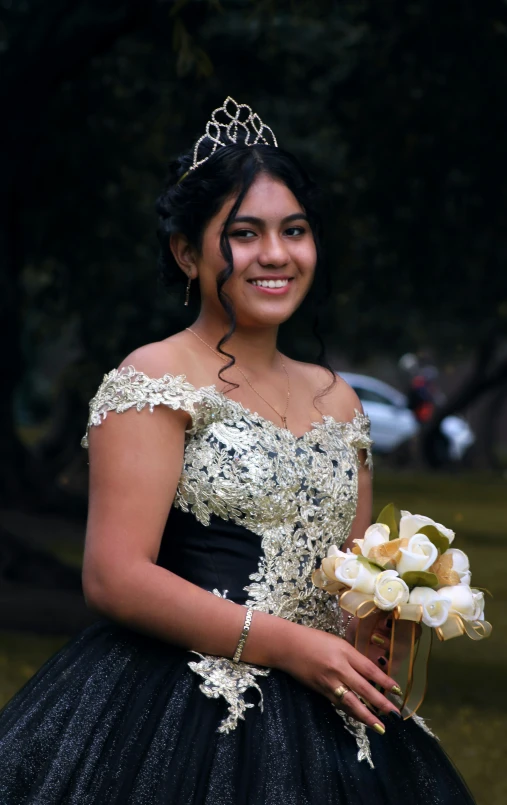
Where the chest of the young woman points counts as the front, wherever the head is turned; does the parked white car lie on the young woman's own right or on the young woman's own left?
on the young woman's own left
